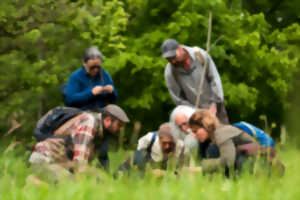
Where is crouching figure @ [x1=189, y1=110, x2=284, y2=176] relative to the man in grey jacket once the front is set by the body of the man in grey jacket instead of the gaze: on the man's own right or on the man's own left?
on the man's own left

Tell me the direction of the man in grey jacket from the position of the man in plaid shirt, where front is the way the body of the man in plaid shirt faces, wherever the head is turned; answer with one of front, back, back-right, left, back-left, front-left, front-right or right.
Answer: front-left

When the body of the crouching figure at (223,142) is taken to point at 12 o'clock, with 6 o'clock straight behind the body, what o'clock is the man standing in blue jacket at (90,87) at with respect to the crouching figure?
The man standing in blue jacket is roughly at 1 o'clock from the crouching figure.

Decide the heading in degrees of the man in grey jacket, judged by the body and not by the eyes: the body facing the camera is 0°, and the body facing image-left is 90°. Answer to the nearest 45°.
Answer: approximately 45°

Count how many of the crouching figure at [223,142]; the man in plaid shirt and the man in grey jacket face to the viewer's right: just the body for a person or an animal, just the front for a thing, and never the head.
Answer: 1

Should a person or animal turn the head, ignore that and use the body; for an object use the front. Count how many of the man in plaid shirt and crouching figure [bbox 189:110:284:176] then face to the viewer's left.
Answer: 1

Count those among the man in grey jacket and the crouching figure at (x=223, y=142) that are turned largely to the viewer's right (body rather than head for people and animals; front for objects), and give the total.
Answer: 0

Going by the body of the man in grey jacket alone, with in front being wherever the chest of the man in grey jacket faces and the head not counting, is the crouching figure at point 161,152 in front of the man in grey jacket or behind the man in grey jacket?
in front

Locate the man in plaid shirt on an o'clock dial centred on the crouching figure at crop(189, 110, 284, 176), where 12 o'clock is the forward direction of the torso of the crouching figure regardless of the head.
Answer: The man in plaid shirt is roughly at 12 o'clock from the crouching figure.

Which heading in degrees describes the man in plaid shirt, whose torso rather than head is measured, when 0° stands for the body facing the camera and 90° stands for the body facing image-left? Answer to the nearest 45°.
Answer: approximately 270°

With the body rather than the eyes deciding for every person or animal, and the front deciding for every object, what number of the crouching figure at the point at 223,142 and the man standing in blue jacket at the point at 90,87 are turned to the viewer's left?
1

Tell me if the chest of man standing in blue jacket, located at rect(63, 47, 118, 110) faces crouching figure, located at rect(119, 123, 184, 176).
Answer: yes

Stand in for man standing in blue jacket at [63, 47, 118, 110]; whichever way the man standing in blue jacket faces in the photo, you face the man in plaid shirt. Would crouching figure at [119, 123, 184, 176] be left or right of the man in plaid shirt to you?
left

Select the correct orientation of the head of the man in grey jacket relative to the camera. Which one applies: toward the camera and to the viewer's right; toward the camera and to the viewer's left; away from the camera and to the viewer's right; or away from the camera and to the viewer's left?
toward the camera and to the viewer's left

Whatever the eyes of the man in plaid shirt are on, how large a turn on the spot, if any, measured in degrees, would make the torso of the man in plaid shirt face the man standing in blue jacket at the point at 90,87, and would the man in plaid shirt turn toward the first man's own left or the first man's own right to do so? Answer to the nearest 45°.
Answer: approximately 90° to the first man's own left

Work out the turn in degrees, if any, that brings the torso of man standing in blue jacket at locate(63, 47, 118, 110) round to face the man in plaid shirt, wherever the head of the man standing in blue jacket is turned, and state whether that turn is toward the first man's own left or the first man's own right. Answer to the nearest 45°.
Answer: approximately 45° to the first man's own right

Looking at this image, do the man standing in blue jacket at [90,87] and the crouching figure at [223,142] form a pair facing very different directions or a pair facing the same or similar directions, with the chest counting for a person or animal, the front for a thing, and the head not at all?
very different directions

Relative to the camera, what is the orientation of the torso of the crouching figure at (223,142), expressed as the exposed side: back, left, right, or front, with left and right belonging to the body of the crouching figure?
left
